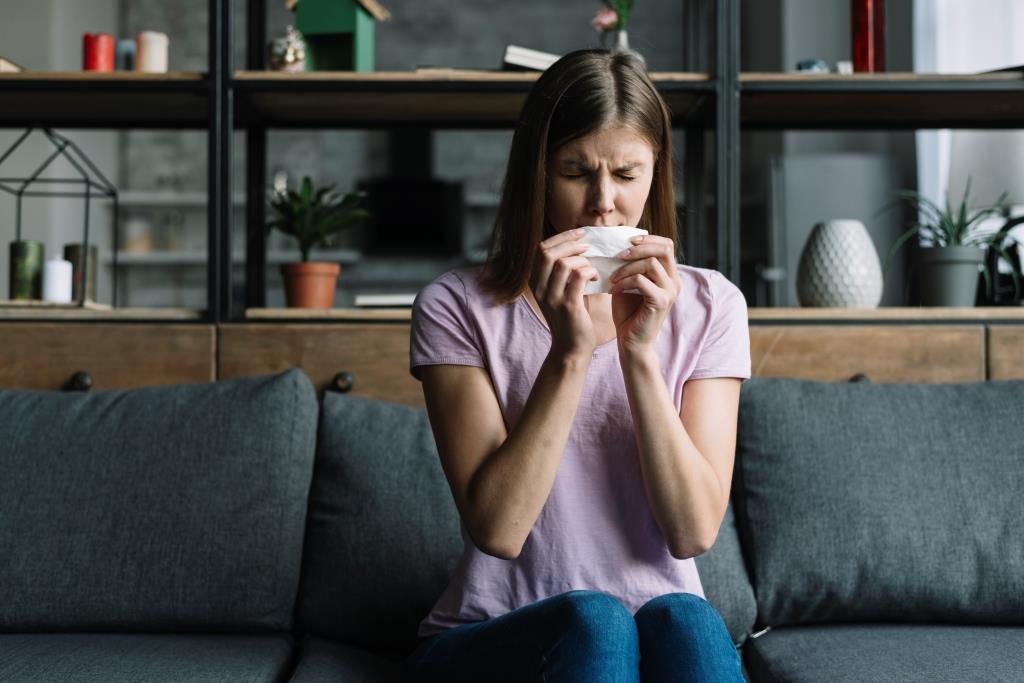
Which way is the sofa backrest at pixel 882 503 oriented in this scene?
toward the camera

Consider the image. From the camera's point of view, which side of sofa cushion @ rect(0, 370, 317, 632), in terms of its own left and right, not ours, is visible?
front

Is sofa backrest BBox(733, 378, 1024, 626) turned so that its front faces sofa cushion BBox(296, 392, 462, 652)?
no

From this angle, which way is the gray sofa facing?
toward the camera

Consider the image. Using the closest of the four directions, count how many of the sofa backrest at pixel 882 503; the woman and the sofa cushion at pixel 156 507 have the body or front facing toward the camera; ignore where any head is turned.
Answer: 3

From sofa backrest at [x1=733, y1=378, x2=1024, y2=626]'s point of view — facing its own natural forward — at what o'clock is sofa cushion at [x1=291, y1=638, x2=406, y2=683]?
The sofa cushion is roughly at 2 o'clock from the sofa backrest.

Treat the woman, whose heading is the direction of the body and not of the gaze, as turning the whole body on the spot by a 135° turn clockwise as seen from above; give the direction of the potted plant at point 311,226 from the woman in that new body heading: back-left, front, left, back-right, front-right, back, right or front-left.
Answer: front

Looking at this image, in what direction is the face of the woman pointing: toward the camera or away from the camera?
toward the camera

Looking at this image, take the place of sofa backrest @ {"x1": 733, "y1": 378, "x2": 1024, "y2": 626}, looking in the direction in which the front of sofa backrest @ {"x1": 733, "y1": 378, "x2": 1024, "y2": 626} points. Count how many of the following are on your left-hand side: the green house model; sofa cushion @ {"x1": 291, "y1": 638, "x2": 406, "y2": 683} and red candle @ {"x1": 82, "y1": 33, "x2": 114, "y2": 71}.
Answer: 0

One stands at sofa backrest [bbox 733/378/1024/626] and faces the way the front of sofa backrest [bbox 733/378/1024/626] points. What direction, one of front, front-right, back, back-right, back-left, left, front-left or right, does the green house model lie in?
right

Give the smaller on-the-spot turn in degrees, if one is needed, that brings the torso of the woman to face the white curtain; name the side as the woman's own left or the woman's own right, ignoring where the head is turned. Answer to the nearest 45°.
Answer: approximately 135° to the woman's own left

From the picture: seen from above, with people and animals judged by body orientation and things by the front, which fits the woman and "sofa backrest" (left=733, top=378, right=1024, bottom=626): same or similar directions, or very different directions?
same or similar directions

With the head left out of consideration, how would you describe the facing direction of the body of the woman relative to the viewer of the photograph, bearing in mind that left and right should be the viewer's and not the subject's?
facing the viewer
